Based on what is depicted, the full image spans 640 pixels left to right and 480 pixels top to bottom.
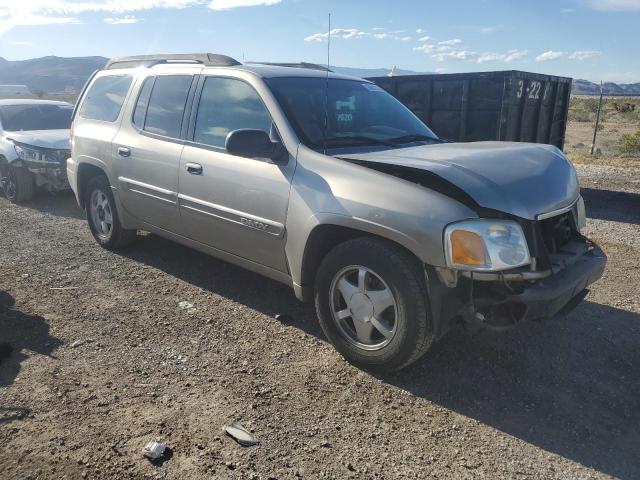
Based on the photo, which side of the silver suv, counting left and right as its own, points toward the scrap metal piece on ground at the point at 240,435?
right

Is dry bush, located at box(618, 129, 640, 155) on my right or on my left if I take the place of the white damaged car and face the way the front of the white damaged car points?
on my left

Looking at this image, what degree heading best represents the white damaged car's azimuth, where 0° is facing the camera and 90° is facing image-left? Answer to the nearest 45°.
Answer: approximately 315°

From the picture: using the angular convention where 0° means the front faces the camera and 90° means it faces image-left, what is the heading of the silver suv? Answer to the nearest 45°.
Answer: approximately 315°

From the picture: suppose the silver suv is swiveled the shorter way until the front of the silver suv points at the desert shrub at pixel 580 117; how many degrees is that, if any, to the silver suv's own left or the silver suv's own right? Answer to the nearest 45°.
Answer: approximately 90° to the silver suv's own left

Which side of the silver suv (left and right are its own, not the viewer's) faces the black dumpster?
left

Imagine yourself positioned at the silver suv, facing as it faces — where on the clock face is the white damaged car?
The white damaged car is roughly at 6 o'clock from the silver suv.
